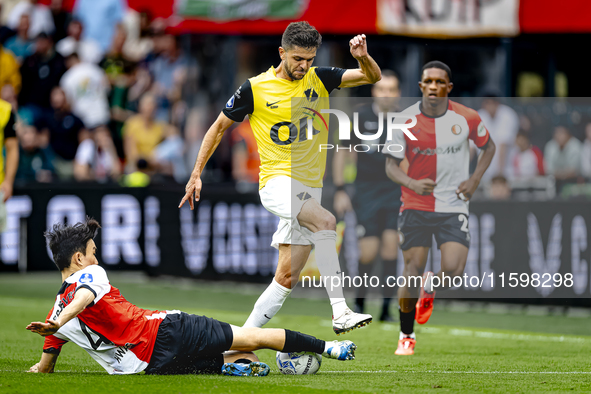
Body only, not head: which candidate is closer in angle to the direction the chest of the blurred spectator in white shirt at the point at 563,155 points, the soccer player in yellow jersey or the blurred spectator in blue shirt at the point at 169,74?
the soccer player in yellow jersey

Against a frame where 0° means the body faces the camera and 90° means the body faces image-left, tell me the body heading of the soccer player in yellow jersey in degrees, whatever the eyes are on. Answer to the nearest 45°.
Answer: approximately 315°

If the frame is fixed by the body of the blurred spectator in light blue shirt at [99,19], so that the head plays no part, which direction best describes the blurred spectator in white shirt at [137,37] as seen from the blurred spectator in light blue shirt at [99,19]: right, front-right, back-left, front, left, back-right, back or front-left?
left

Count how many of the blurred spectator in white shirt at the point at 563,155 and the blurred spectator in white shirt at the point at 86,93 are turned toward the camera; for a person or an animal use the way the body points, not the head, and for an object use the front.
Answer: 2

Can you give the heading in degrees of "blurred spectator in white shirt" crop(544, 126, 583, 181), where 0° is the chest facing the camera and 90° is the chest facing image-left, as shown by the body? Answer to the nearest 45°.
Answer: approximately 0°

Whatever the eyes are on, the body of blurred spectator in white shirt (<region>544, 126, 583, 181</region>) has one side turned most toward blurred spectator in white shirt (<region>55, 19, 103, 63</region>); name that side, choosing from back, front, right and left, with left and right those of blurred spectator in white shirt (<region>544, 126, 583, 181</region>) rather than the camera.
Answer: right

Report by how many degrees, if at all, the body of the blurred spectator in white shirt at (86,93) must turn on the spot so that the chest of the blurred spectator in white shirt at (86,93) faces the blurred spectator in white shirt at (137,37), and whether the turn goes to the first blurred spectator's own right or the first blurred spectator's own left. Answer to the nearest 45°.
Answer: approximately 135° to the first blurred spectator's own left

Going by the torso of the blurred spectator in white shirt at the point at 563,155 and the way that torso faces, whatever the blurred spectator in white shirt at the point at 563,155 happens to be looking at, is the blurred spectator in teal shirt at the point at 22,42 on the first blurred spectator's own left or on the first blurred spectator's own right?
on the first blurred spectator's own right
